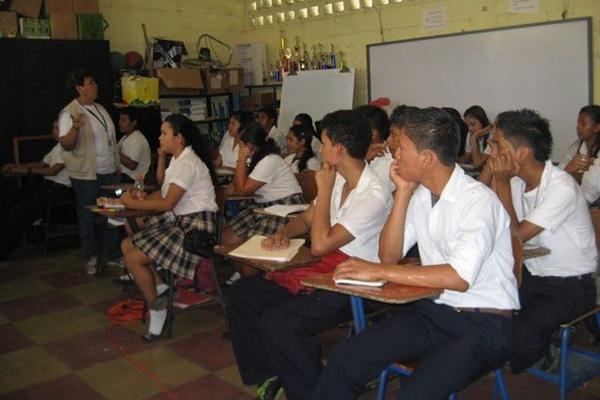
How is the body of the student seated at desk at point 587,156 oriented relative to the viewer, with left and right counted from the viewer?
facing the viewer and to the left of the viewer

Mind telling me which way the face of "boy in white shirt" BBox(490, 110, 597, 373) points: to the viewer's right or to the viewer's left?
to the viewer's left

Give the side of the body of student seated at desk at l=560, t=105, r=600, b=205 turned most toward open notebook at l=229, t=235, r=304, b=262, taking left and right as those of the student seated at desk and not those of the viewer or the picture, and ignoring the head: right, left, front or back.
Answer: front

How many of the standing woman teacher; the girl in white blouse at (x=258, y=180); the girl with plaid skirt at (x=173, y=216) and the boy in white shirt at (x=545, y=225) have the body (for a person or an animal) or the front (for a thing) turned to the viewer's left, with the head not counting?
3

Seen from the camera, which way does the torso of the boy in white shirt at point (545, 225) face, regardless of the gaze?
to the viewer's left

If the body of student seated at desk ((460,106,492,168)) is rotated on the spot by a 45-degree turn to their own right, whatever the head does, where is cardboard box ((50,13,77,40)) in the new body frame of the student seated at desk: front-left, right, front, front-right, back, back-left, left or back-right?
front

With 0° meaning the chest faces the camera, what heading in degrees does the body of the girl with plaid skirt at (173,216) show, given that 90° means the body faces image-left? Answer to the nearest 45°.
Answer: approximately 90°

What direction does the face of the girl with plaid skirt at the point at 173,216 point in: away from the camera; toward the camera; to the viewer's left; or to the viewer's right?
to the viewer's left

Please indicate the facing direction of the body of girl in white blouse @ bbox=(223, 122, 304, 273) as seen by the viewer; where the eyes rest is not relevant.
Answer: to the viewer's left

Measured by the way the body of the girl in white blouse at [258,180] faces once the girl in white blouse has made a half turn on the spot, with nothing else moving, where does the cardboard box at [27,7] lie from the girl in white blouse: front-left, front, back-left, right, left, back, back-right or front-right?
back-left

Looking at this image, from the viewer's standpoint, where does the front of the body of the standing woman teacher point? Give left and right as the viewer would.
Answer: facing the viewer and to the right of the viewer

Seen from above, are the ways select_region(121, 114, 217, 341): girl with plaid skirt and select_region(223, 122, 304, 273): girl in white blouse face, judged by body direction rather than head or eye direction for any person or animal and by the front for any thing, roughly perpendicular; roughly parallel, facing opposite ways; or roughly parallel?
roughly parallel

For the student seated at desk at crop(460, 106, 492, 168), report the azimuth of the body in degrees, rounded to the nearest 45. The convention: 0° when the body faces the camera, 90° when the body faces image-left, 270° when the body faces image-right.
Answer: approximately 45°

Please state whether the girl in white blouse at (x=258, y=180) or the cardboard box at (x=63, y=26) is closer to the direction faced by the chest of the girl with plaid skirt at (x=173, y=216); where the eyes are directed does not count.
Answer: the cardboard box

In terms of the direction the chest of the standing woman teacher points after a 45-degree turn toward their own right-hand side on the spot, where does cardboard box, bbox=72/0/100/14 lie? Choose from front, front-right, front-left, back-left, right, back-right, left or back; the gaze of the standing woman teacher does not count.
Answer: back

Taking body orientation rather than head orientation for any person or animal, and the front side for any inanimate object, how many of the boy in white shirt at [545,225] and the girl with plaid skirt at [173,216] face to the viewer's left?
2

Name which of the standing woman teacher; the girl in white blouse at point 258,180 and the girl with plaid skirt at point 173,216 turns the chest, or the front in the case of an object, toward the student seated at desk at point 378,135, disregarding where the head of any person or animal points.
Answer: the standing woman teacher
